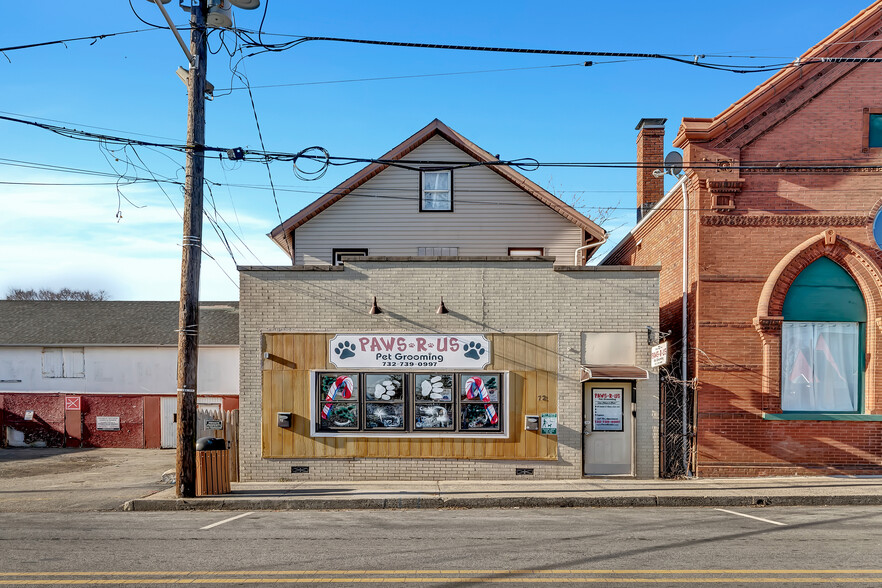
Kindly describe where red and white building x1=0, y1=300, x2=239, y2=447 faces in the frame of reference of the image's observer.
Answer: facing the viewer

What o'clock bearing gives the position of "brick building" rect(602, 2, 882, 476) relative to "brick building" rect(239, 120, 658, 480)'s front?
"brick building" rect(602, 2, 882, 476) is roughly at 9 o'clock from "brick building" rect(239, 120, 658, 480).

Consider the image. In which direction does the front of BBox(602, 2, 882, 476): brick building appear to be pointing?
toward the camera

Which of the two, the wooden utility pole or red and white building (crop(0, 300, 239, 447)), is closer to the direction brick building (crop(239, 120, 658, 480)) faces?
the wooden utility pole

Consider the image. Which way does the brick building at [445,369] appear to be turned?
toward the camera

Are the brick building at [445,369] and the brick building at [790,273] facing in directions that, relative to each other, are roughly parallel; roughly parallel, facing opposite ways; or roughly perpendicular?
roughly parallel

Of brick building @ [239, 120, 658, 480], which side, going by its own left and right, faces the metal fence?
left

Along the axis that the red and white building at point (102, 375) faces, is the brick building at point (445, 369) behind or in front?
in front
